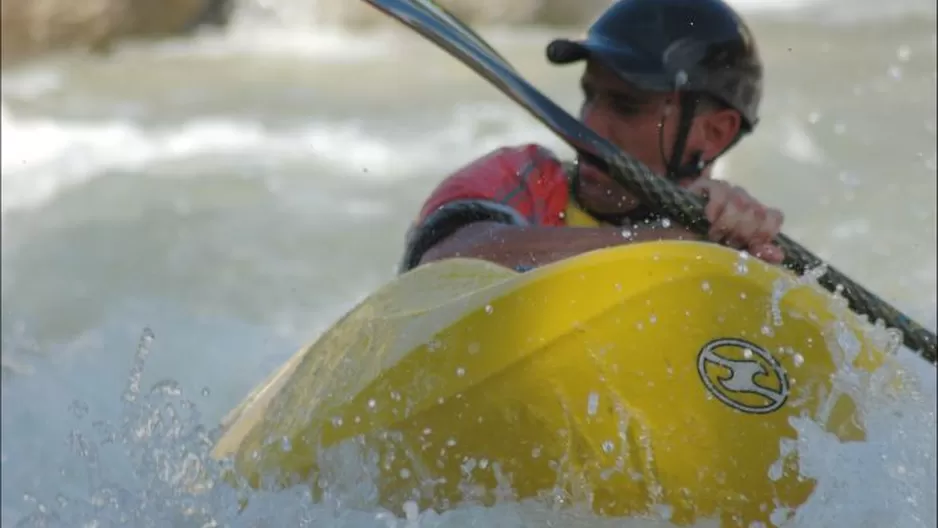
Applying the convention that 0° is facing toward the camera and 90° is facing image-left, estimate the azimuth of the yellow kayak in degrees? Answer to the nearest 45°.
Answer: approximately 45°

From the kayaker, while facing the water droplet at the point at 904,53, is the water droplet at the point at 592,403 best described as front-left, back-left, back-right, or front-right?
back-right

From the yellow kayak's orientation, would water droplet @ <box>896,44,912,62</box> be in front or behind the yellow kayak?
behind

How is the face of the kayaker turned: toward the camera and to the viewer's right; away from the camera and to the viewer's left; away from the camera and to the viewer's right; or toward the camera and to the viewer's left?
toward the camera and to the viewer's left
